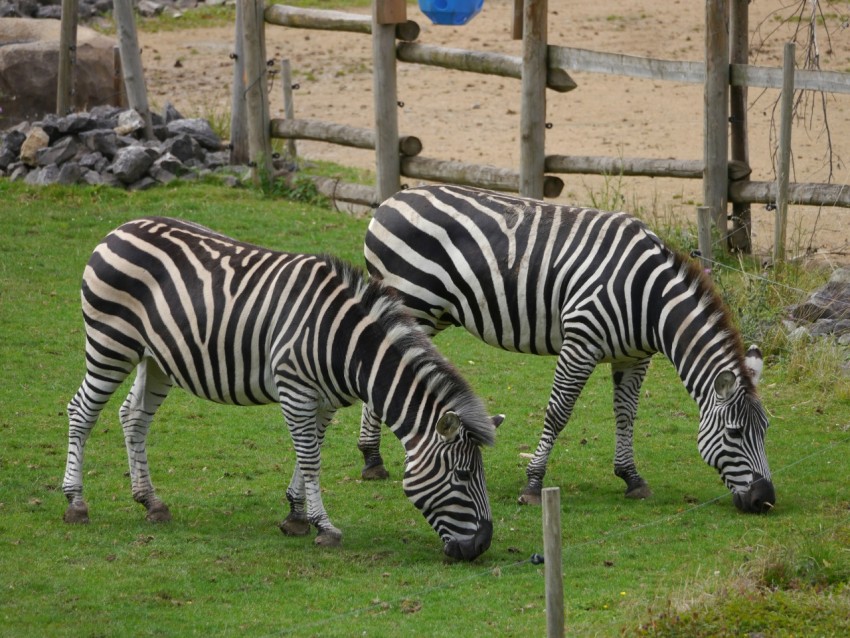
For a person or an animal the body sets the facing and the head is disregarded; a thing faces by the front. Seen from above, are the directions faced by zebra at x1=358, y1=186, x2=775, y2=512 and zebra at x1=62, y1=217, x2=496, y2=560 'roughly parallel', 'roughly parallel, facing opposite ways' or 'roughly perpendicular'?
roughly parallel

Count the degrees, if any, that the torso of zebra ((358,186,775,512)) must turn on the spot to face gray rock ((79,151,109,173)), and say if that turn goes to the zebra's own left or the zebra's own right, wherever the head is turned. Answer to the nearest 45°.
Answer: approximately 135° to the zebra's own left

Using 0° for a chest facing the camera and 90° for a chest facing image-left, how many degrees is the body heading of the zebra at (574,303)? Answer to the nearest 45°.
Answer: approximately 270°

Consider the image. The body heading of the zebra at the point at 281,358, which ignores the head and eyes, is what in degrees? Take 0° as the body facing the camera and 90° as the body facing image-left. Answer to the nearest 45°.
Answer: approximately 270°

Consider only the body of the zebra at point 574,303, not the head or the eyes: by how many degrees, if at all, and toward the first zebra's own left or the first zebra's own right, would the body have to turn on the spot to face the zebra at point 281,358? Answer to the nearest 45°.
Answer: approximately 135° to the first zebra's own right

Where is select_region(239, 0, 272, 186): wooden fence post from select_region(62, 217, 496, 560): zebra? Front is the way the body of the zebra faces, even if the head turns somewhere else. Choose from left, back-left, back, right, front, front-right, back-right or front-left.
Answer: left

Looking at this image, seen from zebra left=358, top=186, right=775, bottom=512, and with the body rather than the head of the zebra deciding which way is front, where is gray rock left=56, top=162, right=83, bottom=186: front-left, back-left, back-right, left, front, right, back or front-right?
back-left

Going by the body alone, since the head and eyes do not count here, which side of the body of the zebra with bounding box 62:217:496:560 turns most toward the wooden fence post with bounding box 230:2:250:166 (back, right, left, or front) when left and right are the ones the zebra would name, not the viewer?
left

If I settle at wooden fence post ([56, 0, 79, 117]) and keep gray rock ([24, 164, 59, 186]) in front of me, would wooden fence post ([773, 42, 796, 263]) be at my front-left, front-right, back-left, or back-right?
front-left

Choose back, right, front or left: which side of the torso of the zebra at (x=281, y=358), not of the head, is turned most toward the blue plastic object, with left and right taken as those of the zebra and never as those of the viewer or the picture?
left

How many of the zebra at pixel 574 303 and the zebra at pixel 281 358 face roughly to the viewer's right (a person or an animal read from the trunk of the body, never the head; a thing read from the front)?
2

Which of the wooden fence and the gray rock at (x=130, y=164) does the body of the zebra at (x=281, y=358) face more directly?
the wooden fence
